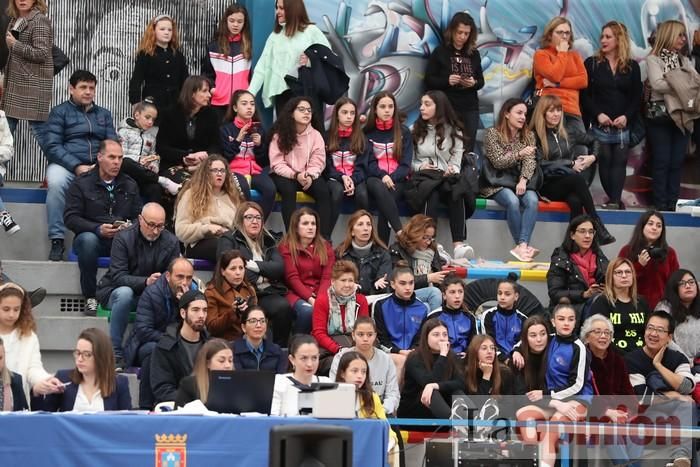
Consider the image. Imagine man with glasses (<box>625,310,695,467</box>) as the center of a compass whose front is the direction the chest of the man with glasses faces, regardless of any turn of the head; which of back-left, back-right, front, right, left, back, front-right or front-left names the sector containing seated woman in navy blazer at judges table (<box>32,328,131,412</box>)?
front-right

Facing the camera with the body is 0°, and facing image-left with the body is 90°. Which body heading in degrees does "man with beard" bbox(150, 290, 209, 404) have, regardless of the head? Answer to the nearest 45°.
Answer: approximately 315°

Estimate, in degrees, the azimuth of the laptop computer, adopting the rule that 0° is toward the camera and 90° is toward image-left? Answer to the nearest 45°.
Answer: approximately 180°

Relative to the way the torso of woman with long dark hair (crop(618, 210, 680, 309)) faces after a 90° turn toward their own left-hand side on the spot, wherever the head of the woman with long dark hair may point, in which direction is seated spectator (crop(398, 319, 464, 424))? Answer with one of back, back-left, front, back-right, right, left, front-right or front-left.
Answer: back-right

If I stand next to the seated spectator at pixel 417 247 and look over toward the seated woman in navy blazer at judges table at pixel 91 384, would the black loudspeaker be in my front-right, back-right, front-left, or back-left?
front-left

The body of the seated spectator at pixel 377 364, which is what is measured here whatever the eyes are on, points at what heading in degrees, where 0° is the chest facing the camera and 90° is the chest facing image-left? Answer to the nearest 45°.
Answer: approximately 0°

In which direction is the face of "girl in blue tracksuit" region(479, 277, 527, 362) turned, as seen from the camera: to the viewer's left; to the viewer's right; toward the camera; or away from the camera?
toward the camera

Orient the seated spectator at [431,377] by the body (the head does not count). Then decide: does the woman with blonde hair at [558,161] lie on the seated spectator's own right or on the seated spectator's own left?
on the seated spectator's own left

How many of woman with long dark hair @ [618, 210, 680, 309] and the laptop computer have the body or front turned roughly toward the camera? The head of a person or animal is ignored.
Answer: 1

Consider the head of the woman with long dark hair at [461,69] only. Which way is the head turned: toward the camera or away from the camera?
toward the camera

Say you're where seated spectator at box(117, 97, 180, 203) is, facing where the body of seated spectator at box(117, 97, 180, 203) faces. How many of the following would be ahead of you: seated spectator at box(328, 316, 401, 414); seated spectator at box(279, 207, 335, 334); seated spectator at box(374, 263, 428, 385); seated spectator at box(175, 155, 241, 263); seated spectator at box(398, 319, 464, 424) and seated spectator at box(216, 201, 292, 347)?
6

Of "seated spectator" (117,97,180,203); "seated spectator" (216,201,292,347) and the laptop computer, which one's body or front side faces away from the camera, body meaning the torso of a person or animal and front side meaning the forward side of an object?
the laptop computer

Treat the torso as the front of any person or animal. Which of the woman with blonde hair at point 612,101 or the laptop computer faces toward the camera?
the woman with blonde hair

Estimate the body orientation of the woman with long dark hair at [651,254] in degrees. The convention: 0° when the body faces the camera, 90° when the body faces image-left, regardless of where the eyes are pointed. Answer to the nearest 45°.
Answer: approximately 0°

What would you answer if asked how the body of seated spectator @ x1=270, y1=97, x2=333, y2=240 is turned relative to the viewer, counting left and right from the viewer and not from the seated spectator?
facing the viewer and to the right of the viewer

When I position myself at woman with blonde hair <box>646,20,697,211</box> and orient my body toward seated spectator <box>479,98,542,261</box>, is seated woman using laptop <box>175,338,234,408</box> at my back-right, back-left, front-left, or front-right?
front-left

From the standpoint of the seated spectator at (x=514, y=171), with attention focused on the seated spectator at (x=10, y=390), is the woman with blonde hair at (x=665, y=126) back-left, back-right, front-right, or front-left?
back-left
